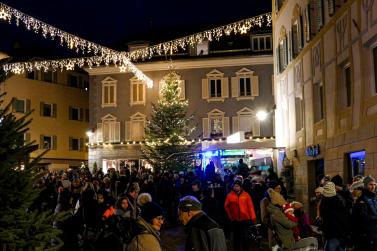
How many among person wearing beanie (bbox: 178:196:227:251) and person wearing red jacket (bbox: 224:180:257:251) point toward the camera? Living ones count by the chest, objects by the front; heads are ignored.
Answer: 1

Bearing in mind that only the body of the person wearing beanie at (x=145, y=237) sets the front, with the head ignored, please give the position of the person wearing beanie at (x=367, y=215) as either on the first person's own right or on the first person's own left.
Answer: on the first person's own left

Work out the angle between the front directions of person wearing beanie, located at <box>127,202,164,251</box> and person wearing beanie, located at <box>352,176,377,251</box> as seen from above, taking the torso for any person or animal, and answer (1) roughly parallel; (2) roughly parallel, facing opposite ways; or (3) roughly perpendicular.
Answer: roughly perpendicular
